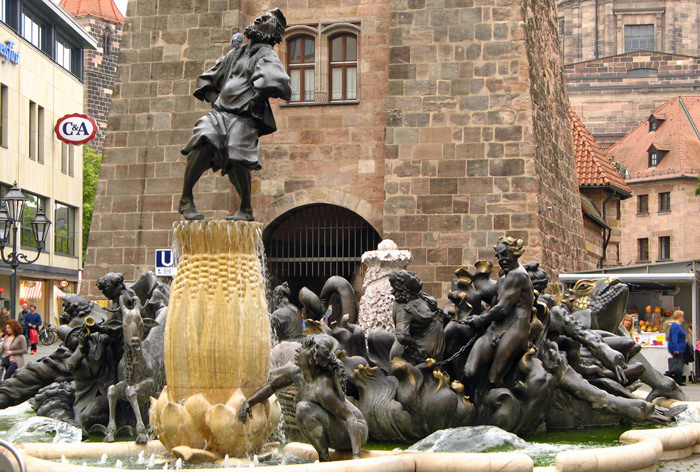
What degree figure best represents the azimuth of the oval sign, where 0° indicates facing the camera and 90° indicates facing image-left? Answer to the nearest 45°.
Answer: approximately 0°

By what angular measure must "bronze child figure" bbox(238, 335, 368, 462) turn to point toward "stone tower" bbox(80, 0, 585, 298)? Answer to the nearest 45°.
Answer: approximately 135° to its right

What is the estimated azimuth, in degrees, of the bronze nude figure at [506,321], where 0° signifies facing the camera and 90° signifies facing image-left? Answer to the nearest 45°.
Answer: approximately 45°

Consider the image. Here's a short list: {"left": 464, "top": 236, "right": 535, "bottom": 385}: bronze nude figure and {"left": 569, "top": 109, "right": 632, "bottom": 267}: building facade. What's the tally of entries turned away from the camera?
0

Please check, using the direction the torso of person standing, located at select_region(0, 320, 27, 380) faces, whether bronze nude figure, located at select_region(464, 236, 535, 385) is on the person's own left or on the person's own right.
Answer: on the person's own left

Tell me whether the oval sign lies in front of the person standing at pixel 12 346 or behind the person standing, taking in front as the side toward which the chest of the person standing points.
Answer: behind

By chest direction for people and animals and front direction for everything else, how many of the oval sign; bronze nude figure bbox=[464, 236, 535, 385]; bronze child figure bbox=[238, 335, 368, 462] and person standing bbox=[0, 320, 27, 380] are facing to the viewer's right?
0

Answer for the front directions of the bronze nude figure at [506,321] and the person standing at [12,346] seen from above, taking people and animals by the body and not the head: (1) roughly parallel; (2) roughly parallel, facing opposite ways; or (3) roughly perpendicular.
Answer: roughly parallel

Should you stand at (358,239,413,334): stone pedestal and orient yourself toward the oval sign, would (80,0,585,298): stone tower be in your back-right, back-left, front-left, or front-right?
front-right

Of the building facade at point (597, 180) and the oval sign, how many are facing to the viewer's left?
0

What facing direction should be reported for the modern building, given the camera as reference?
facing the viewer and to the right of the viewer
